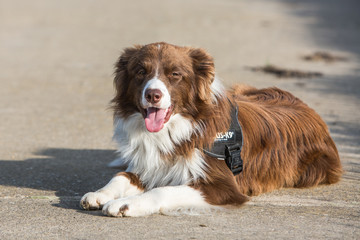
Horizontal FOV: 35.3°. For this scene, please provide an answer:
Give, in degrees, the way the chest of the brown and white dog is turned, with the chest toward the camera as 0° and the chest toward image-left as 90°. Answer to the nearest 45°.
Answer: approximately 45°
